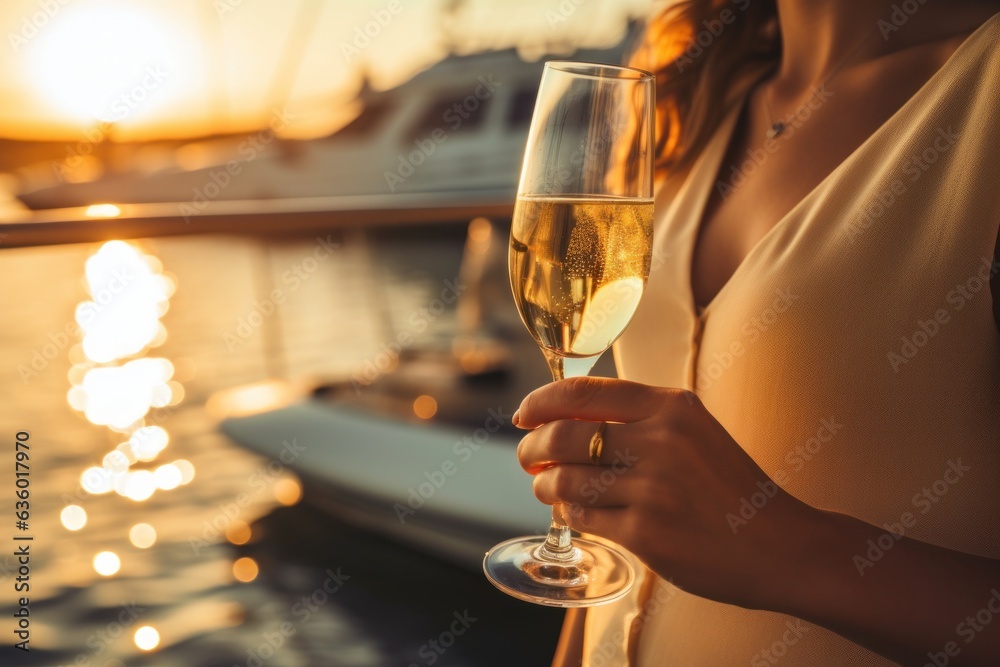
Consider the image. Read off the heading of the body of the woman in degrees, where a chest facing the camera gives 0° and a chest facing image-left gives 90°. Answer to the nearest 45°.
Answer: approximately 45°
